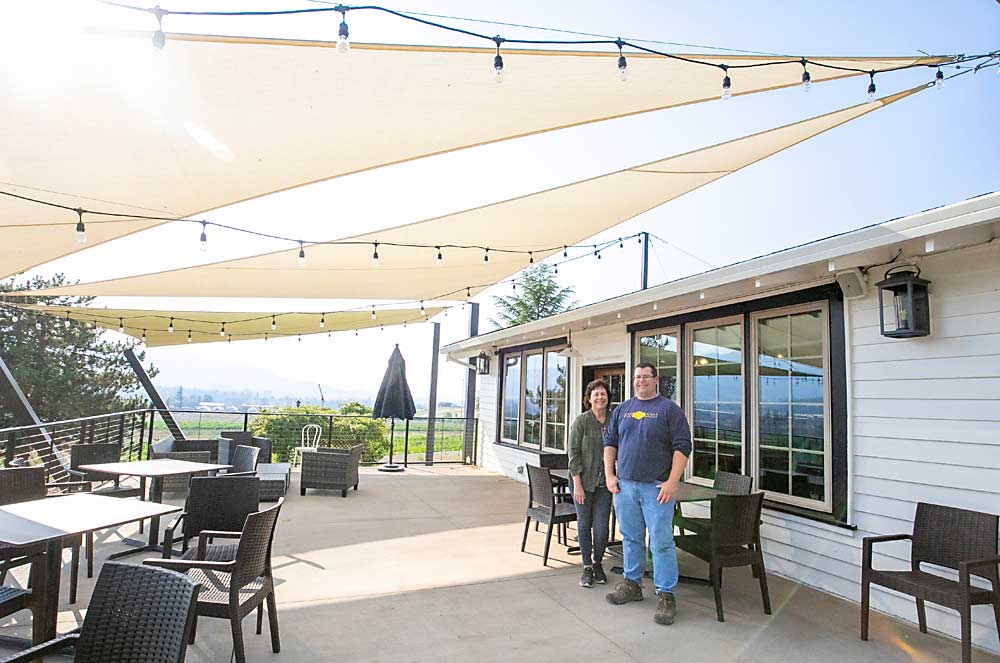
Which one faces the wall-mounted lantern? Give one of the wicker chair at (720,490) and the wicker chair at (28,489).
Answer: the wicker chair at (28,489)

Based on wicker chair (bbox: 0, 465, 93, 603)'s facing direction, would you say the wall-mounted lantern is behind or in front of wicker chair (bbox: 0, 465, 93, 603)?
in front

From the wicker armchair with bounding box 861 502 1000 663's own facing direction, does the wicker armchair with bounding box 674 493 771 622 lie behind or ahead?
ahead

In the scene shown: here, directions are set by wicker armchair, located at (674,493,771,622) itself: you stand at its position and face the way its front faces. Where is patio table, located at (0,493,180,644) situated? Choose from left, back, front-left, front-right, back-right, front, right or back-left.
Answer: left

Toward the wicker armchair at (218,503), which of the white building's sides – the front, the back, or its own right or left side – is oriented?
front

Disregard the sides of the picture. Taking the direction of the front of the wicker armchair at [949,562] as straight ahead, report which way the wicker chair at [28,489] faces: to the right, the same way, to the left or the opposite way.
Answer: the opposite way

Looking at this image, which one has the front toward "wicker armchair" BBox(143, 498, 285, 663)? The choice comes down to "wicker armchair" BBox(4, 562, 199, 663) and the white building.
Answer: the white building

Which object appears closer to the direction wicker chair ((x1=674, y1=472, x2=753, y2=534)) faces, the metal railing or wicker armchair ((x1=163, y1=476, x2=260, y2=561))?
the wicker armchair
